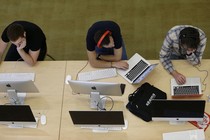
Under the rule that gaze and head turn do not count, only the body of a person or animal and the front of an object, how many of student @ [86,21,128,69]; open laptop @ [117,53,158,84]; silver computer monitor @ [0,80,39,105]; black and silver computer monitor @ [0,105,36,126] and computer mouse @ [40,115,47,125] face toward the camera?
2

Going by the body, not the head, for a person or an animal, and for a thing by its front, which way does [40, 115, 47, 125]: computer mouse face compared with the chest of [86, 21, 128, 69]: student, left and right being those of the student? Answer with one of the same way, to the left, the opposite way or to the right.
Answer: the opposite way

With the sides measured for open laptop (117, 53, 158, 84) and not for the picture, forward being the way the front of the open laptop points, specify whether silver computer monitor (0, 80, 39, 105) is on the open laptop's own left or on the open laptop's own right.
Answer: on the open laptop's own left

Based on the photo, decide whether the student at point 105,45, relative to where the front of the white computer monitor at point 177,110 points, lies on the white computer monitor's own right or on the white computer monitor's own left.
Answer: on the white computer monitor's own right

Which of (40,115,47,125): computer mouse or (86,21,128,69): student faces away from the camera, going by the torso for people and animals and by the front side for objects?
the computer mouse

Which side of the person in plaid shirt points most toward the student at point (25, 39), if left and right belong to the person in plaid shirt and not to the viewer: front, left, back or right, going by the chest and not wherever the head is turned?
right

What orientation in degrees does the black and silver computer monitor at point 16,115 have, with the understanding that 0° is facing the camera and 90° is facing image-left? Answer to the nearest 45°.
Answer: approximately 0°

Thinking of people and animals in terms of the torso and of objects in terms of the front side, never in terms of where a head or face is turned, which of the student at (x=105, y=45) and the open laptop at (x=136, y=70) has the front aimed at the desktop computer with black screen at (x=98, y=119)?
the student

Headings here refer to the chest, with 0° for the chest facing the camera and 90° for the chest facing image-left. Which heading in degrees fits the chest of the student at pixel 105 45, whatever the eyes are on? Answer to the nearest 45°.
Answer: approximately 0°

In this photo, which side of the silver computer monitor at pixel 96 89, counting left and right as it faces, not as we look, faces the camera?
back
